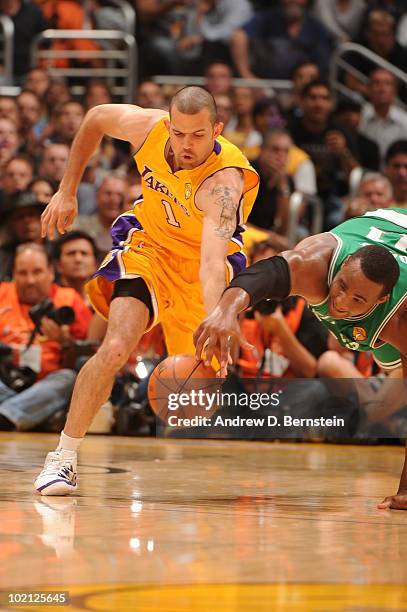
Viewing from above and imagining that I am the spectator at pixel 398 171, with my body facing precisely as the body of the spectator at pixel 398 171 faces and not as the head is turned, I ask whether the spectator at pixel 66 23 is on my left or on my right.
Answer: on my right

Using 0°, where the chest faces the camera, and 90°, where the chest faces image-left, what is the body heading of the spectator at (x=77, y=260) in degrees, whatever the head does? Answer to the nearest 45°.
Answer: approximately 0°
